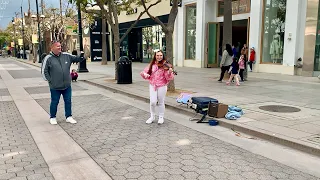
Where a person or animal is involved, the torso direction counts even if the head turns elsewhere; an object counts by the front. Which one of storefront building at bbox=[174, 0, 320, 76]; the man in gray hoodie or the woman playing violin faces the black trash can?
the storefront building

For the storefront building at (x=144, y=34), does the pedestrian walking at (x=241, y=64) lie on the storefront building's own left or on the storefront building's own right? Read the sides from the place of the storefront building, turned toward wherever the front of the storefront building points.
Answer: on the storefront building's own left

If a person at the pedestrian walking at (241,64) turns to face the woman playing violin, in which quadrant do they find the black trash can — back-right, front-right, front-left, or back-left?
front-right

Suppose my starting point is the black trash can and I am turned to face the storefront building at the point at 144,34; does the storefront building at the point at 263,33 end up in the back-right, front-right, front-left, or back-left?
front-right

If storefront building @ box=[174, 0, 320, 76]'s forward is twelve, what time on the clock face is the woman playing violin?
The woman playing violin is roughly at 11 o'clock from the storefront building.

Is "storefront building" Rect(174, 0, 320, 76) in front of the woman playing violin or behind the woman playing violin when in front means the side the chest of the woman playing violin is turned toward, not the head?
behind

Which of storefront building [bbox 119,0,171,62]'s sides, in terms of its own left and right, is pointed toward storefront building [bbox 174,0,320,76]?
left

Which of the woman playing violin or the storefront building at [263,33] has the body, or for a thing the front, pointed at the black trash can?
the storefront building

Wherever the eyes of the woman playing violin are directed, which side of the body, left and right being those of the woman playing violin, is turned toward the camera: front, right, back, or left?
front

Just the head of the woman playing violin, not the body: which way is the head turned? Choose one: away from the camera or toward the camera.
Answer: toward the camera

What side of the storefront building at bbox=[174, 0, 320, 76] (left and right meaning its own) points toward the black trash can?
front
